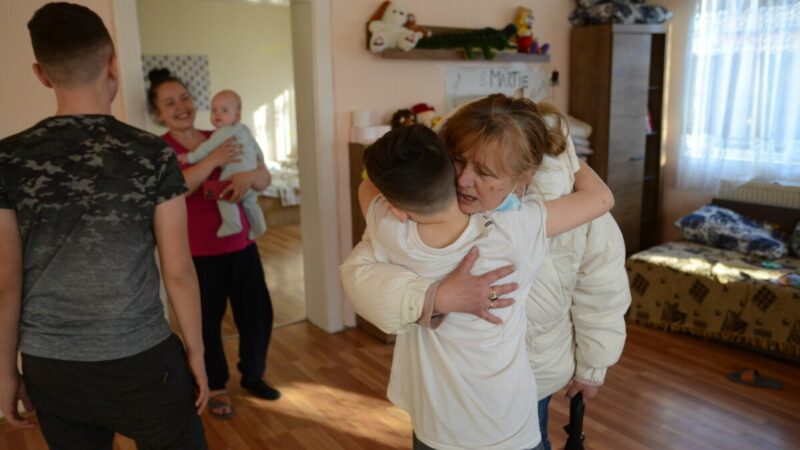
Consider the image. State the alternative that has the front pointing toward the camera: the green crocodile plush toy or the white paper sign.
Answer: the white paper sign

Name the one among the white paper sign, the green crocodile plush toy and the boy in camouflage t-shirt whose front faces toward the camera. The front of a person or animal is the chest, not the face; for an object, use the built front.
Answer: the white paper sign

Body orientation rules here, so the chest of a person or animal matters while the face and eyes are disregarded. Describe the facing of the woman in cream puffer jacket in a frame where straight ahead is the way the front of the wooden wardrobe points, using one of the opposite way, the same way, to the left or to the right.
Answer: to the right

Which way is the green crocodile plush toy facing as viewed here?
to the viewer's right

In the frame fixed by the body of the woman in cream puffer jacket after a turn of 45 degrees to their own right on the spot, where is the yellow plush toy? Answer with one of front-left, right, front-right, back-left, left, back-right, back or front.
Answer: right

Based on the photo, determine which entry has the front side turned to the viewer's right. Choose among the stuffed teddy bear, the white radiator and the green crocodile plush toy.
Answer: the green crocodile plush toy

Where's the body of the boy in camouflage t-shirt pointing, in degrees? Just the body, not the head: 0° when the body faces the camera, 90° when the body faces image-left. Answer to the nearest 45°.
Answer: approximately 180°

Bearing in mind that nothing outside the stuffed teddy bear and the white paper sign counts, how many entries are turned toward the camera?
2

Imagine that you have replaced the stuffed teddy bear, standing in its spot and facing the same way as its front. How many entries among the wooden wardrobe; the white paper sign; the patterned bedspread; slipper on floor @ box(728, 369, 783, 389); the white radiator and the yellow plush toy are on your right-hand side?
0

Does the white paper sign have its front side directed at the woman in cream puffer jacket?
yes

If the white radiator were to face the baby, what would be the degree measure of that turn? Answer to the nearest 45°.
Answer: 0° — it already faces them

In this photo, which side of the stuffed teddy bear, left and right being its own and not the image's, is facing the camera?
front

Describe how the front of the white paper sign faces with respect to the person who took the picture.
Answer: facing the viewer
